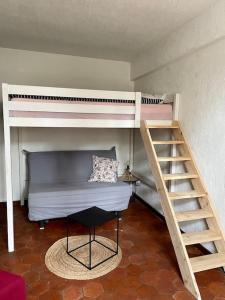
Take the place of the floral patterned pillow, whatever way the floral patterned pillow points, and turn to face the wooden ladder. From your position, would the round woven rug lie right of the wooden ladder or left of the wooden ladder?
right

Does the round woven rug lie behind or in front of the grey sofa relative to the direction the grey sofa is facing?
in front

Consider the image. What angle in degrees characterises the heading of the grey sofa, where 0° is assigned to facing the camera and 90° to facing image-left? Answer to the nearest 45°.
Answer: approximately 0°

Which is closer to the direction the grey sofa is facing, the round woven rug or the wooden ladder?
the round woven rug

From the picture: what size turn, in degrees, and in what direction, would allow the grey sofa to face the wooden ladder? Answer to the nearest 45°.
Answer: approximately 45° to its left
